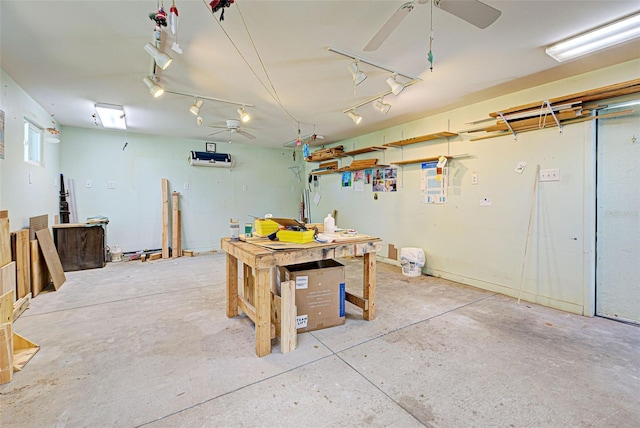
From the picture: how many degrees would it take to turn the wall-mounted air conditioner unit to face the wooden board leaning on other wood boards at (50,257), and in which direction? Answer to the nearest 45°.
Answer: approximately 45° to its right

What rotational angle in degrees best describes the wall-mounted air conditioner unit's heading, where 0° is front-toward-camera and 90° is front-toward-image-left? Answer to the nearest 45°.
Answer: approximately 0°

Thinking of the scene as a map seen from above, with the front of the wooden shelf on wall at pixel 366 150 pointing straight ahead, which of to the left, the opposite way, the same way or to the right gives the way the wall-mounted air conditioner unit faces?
to the left

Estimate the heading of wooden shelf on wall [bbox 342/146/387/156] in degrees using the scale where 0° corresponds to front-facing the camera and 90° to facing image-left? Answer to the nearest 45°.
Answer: approximately 45°

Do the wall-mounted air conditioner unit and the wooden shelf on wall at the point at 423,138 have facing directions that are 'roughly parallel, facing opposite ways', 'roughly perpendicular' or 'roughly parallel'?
roughly perpendicular

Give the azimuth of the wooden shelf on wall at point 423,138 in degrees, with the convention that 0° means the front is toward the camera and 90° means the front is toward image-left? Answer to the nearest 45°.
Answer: approximately 45°

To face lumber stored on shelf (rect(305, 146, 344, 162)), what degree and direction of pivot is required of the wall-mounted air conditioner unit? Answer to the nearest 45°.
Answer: approximately 90° to its left
